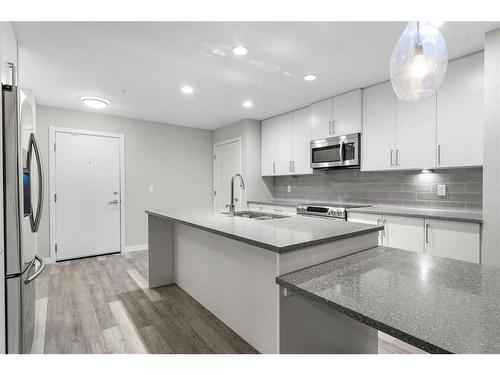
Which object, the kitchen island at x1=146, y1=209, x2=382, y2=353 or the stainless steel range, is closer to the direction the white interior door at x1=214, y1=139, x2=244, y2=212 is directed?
the kitchen island

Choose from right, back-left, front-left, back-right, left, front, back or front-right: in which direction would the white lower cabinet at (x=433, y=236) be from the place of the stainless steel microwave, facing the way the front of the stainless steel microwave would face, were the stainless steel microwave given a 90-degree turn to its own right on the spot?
back

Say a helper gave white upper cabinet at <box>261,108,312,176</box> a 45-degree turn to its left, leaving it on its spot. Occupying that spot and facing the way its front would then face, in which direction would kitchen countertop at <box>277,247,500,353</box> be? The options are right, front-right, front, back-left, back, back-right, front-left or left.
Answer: front

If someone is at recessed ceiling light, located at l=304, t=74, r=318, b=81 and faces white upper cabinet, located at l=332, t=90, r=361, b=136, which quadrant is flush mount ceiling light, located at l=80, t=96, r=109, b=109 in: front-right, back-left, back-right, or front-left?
back-left

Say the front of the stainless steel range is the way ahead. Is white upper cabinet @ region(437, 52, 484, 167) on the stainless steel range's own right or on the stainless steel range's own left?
on the stainless steel range's own left

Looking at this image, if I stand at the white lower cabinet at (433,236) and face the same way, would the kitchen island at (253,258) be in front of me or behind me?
in front

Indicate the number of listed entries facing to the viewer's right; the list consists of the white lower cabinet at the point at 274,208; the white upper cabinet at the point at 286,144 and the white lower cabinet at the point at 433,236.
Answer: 0

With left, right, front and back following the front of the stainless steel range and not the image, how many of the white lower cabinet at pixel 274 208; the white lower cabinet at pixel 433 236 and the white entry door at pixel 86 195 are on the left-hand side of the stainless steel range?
1

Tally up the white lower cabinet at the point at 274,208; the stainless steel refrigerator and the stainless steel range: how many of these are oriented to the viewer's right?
1

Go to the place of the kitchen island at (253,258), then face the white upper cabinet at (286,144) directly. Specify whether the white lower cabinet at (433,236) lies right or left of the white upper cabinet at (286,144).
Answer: right

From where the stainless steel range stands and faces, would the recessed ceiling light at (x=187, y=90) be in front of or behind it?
in front

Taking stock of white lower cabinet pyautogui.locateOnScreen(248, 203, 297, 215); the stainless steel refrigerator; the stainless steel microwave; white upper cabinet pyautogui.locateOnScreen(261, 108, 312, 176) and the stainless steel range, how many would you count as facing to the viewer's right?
1

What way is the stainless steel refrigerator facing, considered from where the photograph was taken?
facing to the right of the viewer
